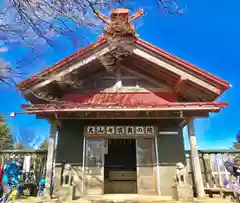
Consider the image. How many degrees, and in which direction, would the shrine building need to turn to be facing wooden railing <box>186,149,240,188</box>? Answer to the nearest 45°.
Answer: approximately 90° to its left

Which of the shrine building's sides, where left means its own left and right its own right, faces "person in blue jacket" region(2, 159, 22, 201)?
right

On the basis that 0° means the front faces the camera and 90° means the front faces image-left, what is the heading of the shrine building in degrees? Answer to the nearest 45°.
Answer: approximately 0°

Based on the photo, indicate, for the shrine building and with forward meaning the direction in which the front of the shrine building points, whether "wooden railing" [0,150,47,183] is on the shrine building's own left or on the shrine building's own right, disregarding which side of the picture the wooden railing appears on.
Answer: on the shrine building's own right

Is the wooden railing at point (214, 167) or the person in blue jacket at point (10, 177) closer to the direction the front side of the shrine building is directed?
the person in blue jacket
